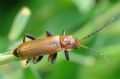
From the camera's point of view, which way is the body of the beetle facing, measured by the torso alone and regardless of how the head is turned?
to the viewer's right
